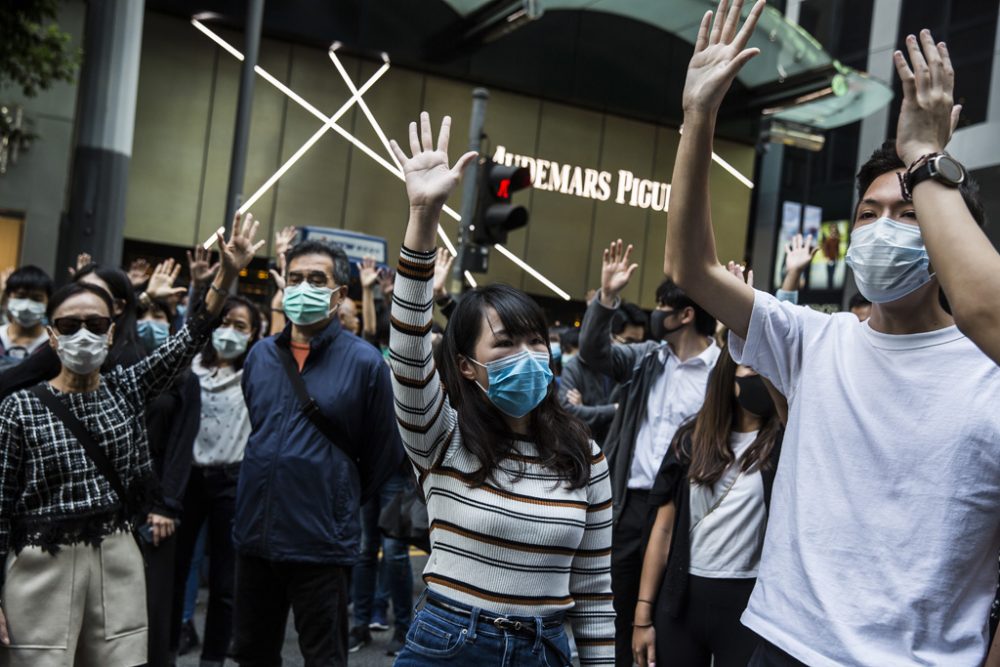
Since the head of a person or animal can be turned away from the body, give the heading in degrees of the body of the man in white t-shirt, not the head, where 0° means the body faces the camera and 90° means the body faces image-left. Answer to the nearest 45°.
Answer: approximately 0°

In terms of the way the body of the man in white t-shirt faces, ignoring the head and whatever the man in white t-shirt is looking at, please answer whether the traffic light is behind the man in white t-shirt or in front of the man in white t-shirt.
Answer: behind

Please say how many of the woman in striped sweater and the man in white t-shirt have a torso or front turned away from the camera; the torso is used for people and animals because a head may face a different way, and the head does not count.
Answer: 0

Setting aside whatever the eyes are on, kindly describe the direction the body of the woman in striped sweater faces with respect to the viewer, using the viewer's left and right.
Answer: facing the viewer and to the right of the viewer

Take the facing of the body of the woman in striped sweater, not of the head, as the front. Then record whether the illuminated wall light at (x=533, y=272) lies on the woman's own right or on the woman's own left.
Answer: on the woman's own left

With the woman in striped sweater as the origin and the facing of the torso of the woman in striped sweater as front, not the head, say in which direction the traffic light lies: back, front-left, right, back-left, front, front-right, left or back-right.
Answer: back-left

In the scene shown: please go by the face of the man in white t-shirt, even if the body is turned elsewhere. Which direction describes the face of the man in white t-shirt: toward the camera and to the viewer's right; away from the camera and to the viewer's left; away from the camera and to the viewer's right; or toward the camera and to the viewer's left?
toward the camera and to the viewer's left

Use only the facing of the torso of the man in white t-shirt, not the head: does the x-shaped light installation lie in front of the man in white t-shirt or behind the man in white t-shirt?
behind

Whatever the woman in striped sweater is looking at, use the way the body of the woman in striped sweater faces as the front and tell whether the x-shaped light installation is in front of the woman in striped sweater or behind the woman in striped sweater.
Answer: behind
